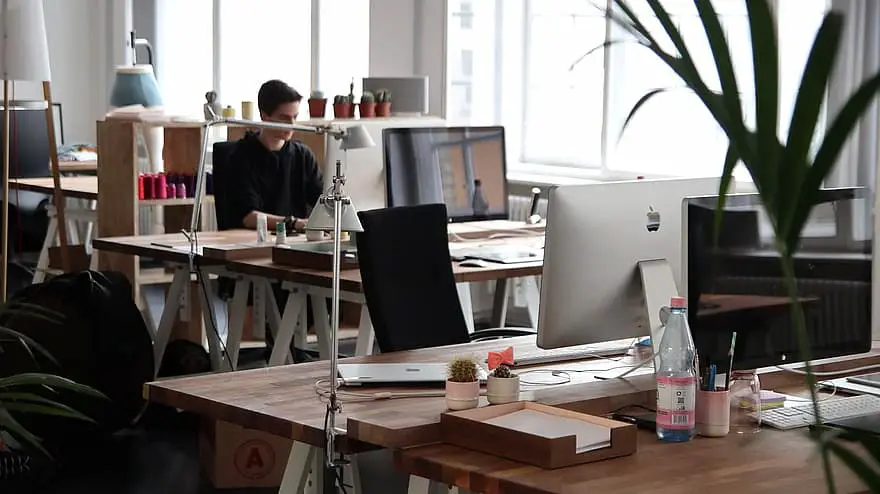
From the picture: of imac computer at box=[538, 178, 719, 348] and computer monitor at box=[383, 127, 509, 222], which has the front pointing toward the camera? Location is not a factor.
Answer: the computer monitor

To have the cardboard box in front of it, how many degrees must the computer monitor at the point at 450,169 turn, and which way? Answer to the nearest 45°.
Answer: approximately 45° to its right

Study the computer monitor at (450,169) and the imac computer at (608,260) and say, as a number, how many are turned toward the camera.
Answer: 1

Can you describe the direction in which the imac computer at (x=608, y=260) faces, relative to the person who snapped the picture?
facing away from the viewer and to the left of the viewer

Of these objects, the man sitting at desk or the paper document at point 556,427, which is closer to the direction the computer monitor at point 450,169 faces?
the paper document

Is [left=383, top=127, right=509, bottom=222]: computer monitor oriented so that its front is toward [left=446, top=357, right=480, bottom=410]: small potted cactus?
yes

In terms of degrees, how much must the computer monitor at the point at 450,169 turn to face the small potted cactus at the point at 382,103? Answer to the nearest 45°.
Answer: approximately 180°

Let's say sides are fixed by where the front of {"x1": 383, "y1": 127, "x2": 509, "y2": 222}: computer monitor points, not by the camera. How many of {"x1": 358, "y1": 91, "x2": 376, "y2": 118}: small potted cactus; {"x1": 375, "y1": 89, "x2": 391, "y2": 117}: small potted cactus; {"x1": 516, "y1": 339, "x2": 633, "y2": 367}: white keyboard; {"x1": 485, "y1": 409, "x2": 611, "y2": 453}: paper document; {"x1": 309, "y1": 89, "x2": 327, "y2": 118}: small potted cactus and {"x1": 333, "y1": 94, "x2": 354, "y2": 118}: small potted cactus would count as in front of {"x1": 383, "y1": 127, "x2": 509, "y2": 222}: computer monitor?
2

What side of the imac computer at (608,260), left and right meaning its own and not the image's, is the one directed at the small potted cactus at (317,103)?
front

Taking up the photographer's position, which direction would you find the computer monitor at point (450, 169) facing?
facing the viewer

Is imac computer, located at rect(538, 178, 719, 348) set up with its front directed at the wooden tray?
no

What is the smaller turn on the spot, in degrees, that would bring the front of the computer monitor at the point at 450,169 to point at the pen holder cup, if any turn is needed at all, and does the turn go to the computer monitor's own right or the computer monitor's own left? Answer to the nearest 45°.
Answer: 0° — it already faces it
